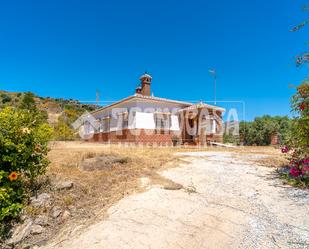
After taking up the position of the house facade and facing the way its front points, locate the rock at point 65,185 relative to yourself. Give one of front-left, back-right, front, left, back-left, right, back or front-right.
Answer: front-right

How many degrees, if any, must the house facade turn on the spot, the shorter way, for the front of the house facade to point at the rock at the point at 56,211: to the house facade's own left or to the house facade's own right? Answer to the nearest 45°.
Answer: approximately 45° to the house facade's own right

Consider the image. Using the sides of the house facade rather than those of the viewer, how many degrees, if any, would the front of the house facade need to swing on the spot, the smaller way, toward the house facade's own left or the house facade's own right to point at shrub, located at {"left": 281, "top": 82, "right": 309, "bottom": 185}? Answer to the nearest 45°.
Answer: approximately 45° to the house facade's own right

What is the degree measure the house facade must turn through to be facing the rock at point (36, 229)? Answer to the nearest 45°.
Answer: approximately 45° to its right

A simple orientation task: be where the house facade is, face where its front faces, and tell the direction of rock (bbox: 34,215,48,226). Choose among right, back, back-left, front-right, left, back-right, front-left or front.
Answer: front-right

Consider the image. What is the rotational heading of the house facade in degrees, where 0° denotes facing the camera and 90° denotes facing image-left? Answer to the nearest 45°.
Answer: approximately 315°

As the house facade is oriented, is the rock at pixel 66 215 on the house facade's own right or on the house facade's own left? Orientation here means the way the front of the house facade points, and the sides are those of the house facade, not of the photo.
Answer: on the house facade's own right
